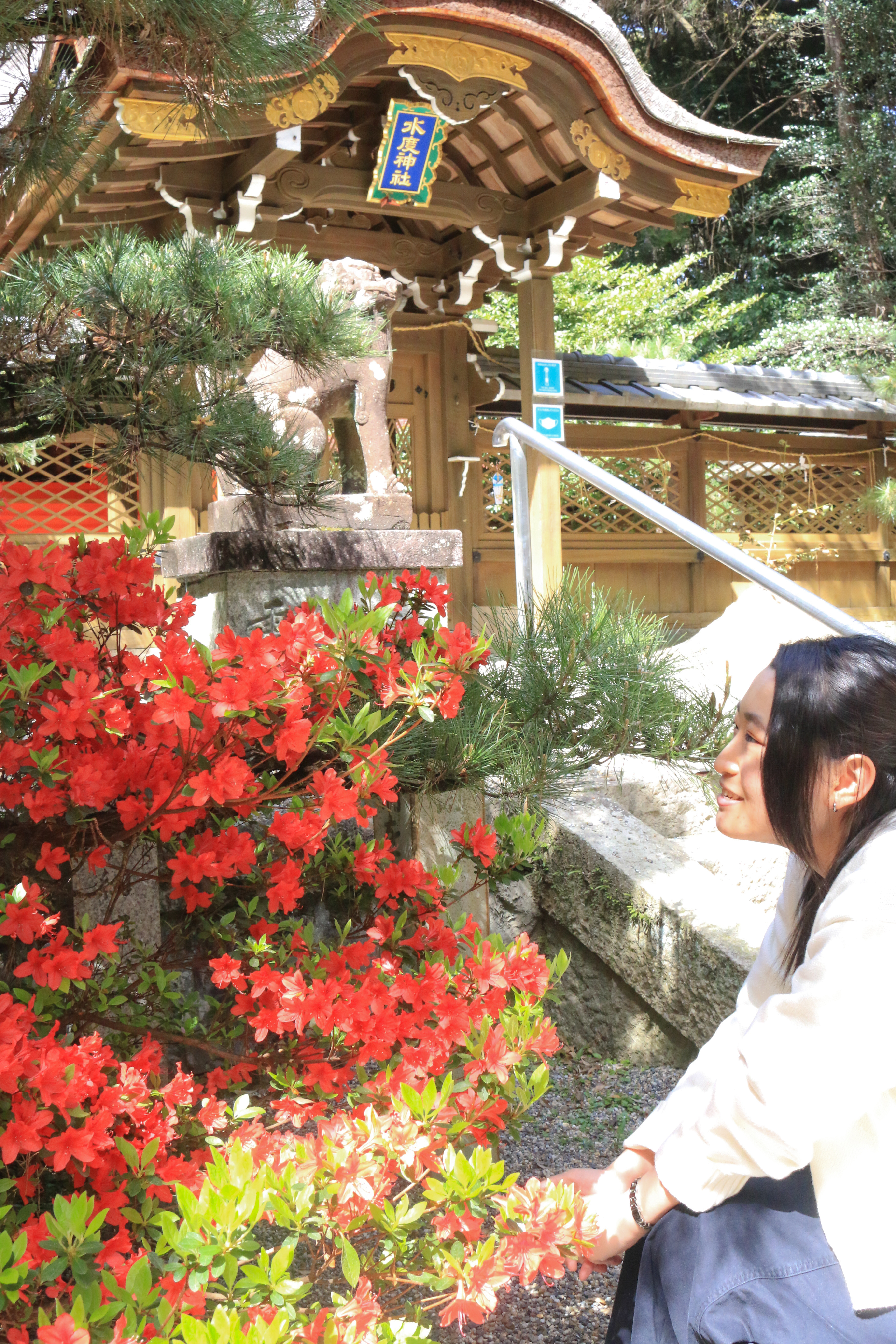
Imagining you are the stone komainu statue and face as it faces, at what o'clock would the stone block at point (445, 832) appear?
The stone block is roughly at 3 o'clock from the stone komainu statue.

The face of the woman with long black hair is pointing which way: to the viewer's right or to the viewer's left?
to the viewer's left

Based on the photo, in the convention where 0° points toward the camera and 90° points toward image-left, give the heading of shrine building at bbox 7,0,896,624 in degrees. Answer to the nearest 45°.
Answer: approximately 315°

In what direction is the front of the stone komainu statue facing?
to the viewer's right

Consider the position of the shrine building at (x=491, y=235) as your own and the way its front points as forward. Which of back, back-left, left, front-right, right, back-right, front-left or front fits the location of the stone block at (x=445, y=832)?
front-right

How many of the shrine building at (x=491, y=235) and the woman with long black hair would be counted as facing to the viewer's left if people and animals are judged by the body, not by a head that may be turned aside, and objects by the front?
1

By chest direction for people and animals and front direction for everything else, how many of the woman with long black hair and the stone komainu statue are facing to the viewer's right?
1

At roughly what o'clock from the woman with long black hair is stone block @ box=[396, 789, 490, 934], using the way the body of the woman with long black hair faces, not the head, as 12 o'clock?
The stone block is roughly at 2 o'clock from the woman with long black hair.

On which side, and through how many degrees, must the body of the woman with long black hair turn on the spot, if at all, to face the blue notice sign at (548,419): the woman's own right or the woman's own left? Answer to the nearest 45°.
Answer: approximately 90° to the woman's own right

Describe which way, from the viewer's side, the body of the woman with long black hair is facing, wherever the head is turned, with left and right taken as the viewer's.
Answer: facing to the left of the viewer

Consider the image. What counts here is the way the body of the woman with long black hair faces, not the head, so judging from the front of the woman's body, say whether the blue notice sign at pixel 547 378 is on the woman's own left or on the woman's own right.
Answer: on the woman's own right

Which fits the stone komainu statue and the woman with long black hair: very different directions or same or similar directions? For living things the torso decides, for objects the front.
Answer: very different directions

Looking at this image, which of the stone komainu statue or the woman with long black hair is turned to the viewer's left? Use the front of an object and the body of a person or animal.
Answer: the woman with long black hair
